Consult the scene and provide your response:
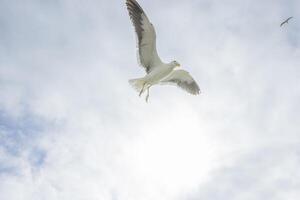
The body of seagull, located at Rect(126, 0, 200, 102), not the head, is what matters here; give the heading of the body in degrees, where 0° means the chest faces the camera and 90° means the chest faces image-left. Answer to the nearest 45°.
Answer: approximately 270°
